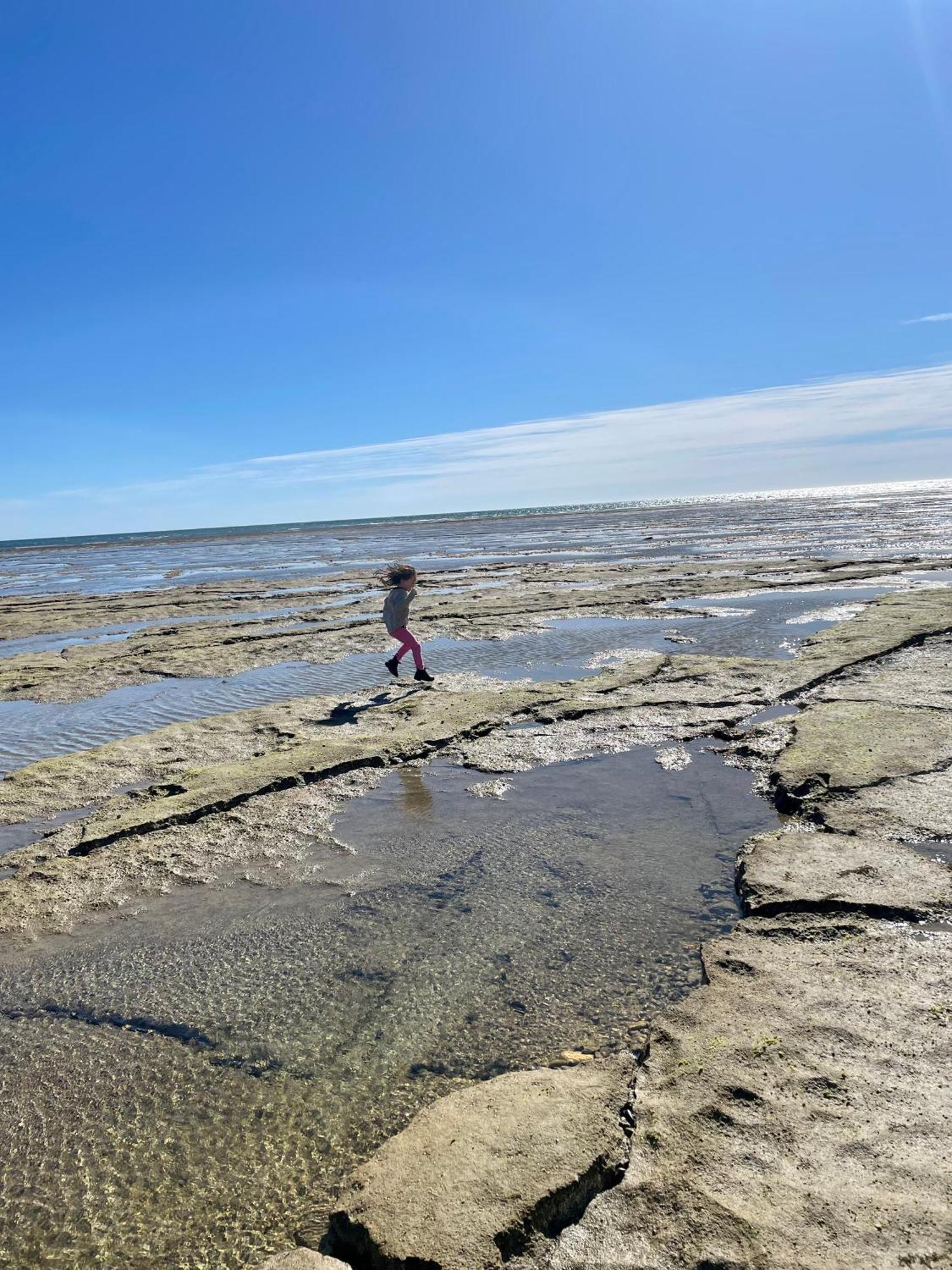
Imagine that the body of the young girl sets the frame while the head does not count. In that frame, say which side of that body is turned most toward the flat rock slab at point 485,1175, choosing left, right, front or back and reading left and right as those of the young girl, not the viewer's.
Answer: right

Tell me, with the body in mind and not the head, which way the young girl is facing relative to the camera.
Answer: to the viewer's right

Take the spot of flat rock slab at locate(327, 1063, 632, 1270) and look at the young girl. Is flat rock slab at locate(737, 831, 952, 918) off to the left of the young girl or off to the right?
right

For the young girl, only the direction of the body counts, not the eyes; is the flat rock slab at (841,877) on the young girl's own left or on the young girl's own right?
on the young girl's own right

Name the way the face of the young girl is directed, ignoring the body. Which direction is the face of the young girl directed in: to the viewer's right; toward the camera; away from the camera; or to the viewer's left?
to the viewer's right
